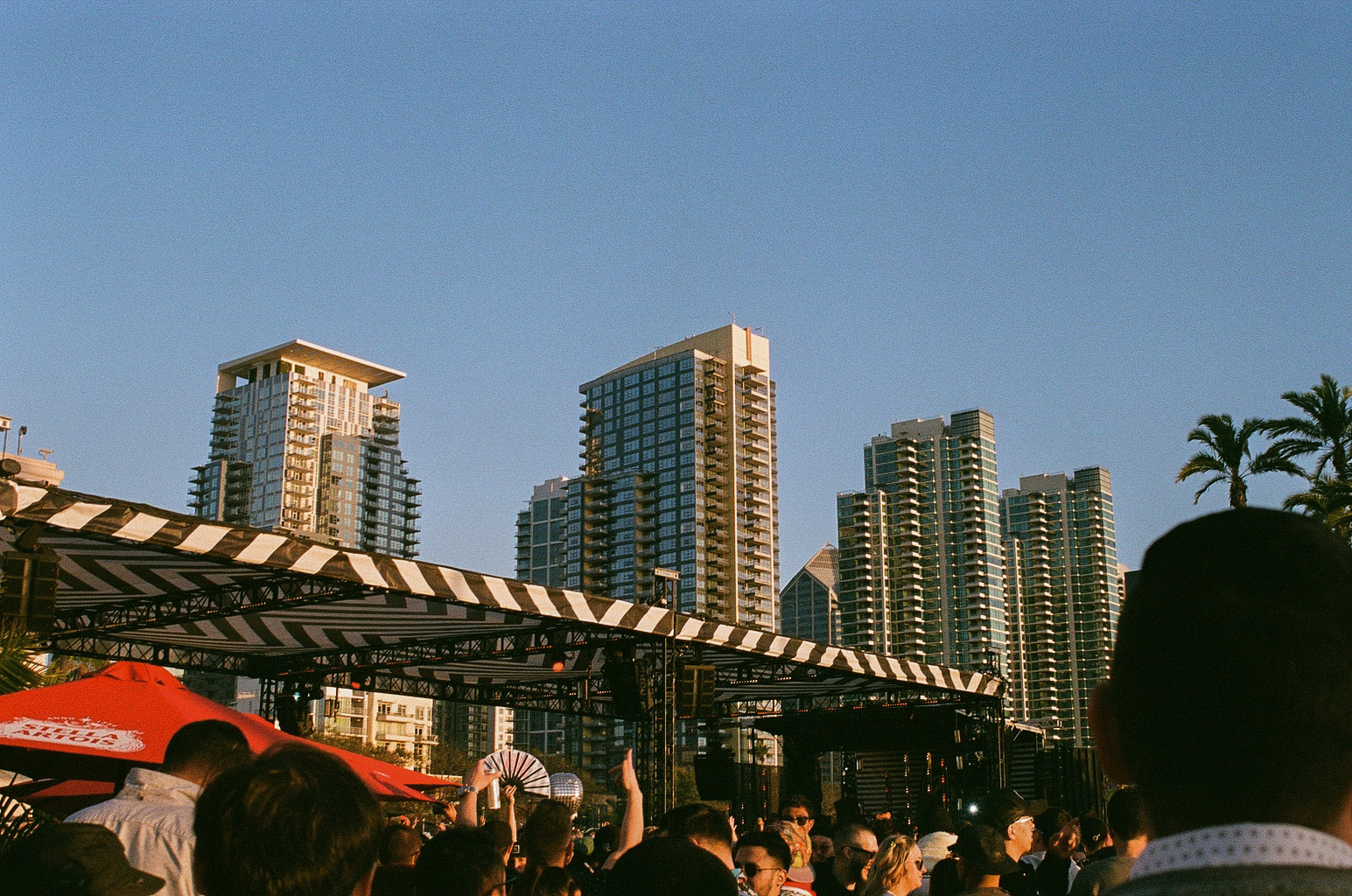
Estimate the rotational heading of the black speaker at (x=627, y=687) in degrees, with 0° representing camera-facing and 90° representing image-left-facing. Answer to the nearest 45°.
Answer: approximately 45°

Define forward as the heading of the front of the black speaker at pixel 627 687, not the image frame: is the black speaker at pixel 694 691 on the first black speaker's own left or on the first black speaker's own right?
on the first black speaker's own left

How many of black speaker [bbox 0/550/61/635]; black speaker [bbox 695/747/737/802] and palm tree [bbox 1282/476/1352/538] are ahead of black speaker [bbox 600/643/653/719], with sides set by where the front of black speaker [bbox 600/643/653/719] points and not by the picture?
1

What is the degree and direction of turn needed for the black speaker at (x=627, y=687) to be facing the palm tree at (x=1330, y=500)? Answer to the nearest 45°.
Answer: approximately 135° to its left

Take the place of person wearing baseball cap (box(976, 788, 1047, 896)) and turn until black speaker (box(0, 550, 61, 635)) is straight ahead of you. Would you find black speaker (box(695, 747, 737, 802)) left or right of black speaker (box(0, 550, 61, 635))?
right

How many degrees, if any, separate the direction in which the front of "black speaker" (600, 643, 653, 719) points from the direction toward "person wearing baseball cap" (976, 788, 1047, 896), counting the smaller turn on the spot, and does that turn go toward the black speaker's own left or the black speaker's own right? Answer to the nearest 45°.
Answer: approximately 45° to the black speaker's own left

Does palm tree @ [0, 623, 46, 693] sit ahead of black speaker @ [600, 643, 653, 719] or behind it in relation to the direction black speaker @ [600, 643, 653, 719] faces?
ahead
